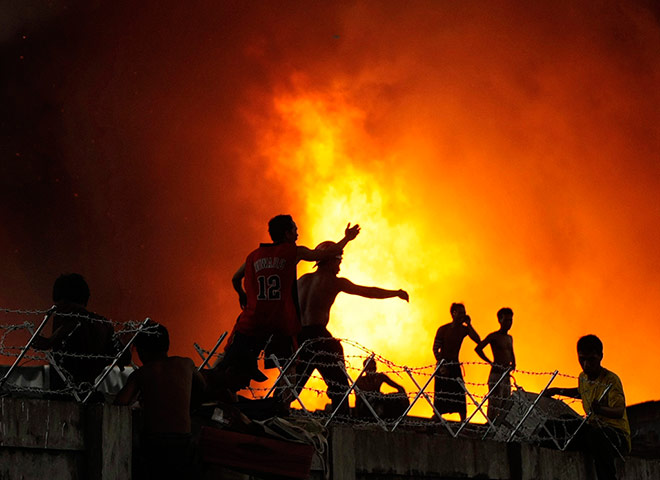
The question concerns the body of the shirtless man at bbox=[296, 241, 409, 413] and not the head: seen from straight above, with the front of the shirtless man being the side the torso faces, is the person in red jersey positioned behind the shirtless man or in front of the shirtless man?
behind

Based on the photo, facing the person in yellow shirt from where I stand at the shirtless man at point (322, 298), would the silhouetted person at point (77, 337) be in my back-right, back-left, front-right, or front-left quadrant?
back-right

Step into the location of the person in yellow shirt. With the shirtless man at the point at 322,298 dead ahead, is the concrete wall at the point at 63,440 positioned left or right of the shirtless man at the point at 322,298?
left

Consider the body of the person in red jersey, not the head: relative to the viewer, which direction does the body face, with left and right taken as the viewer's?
facing away from the viewer and to the right of the viewer

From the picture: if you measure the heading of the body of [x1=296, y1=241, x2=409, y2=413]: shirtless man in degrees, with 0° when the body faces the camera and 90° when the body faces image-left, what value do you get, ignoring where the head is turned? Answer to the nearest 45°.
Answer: approximately 225°
